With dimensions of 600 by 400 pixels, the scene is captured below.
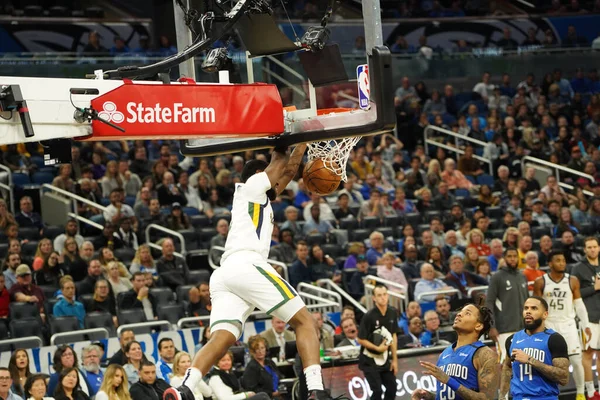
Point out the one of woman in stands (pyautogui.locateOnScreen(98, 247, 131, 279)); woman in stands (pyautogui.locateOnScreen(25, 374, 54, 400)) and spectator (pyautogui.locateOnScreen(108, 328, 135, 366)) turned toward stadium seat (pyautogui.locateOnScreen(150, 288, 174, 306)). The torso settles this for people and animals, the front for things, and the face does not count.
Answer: woman in stands (pyautogui.locateOnScreen(98, 247, 131, 279))

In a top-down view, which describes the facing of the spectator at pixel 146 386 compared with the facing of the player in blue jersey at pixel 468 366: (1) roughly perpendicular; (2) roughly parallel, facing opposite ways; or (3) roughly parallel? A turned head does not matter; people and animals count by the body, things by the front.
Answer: roughly perpendicular

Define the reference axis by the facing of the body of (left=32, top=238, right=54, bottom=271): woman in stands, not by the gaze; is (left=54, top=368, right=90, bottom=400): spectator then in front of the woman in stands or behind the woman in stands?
in front

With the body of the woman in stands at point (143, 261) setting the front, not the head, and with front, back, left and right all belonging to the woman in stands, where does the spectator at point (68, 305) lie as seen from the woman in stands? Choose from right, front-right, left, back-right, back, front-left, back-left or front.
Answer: right

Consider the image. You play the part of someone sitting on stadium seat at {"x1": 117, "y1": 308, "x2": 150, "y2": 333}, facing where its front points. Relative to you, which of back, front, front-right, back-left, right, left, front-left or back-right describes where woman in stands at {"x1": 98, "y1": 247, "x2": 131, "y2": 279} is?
back-left

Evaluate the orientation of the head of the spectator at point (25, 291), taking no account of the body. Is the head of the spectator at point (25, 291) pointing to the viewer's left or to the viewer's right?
to the viewer's right

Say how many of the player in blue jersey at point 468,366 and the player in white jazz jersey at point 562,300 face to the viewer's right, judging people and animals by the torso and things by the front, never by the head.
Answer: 0

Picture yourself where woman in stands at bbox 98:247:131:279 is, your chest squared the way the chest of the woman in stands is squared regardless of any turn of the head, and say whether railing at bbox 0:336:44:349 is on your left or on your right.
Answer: on your right
